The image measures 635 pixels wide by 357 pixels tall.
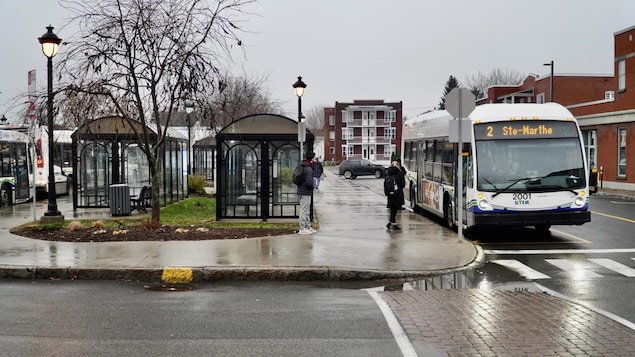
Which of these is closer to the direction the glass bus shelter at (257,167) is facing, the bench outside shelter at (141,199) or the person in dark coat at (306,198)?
the person in dark coat

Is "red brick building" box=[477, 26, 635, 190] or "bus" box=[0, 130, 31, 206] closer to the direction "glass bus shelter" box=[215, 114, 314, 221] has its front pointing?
the red brick building

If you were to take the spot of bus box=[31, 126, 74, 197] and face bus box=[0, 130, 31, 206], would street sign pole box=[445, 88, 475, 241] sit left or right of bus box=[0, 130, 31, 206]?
left
